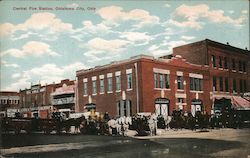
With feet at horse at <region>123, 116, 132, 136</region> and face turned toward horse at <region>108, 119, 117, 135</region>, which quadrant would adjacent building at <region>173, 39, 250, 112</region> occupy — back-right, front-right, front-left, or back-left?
back-right

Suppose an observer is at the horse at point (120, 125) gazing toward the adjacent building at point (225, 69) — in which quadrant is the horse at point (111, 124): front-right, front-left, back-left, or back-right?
back-left
